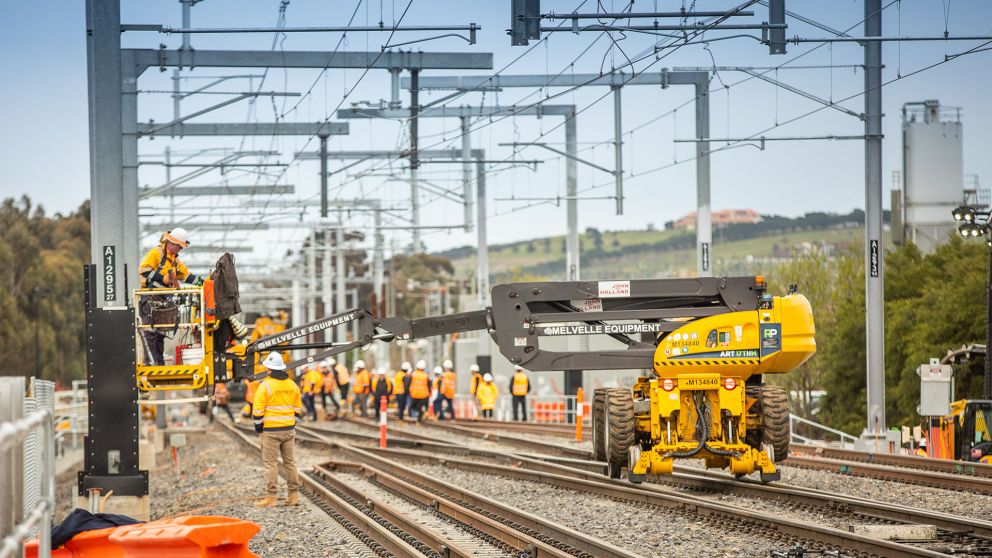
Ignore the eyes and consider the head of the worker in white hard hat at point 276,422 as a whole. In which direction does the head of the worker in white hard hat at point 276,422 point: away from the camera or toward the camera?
away from the camera

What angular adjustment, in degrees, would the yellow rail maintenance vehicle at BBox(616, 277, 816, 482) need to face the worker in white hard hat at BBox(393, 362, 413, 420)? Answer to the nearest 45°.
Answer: approximately 180°

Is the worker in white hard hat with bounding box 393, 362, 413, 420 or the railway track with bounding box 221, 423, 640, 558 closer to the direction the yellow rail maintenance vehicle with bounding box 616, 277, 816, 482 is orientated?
the railway track

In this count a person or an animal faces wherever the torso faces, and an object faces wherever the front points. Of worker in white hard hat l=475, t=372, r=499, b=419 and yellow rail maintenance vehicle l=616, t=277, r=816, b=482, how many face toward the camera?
1

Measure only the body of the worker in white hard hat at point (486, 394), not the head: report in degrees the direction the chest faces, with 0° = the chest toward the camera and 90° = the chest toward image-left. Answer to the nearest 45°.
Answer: approximately 180°

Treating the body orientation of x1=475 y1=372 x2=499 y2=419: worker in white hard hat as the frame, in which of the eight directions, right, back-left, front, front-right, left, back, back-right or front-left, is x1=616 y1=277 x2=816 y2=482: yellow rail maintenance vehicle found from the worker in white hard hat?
back

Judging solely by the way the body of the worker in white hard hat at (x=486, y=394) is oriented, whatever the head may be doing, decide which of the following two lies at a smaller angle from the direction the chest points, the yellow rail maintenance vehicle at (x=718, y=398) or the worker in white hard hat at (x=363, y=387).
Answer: the worker in white hard hat

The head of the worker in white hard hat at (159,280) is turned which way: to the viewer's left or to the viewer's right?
to the viewer's right

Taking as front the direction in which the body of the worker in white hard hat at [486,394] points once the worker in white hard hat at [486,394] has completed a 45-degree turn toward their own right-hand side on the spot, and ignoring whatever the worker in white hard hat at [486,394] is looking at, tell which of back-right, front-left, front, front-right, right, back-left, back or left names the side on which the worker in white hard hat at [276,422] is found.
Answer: back-right

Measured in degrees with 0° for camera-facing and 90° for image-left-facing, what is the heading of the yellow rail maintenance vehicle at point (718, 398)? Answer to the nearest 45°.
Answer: approximately 0°

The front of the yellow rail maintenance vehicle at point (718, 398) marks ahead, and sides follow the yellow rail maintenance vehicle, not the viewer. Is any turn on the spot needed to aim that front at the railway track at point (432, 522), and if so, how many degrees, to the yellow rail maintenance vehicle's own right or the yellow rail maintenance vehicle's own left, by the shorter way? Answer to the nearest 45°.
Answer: approximately 45° to the yellow rail maintenance vehicle's own right

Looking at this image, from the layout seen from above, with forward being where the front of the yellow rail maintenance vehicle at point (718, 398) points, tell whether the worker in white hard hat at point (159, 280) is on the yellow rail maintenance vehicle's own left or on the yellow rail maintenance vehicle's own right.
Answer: on the yellow rail maintenance vehicle's own right
